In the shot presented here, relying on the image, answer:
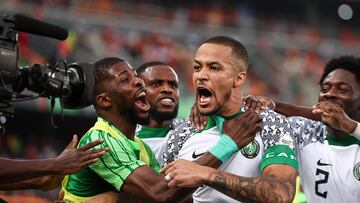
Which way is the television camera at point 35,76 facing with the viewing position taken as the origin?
facing to the right of the viewer
